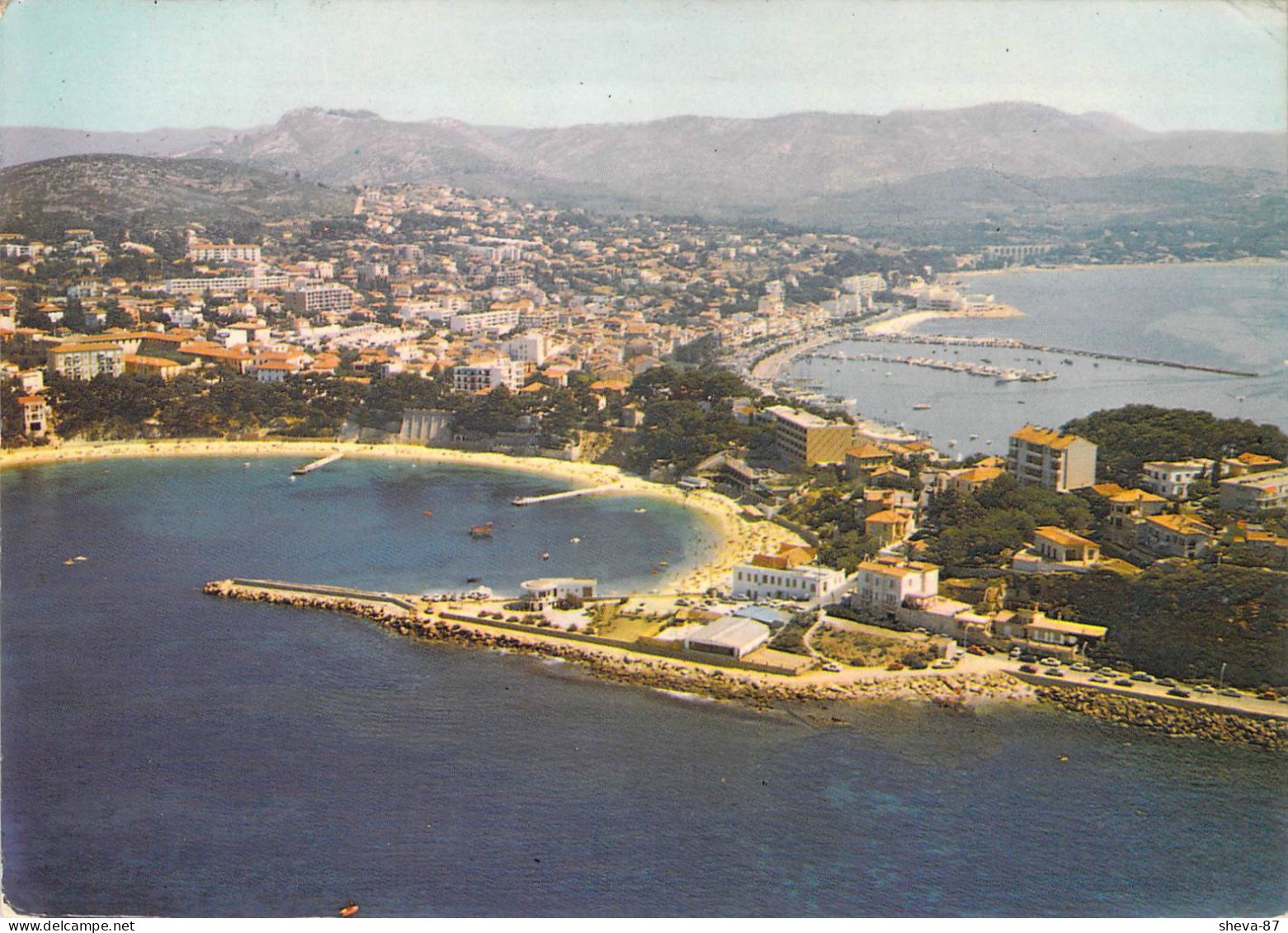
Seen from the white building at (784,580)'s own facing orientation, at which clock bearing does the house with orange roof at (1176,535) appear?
The house with orange roof is roughly at 9 o'clock from the white building.

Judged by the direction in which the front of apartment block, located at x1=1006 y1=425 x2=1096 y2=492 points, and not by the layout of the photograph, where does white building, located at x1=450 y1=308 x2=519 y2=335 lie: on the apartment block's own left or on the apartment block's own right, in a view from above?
on the apartment block's own right

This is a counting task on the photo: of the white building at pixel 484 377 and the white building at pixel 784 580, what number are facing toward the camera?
2

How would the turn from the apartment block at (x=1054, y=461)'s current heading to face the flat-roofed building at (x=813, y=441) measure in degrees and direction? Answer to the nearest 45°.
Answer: approximately 90° to its right

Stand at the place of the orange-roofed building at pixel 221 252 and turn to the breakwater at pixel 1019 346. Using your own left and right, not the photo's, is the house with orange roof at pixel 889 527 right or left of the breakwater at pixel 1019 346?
right

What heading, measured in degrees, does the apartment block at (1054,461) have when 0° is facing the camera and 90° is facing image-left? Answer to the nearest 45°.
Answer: approximately 45°

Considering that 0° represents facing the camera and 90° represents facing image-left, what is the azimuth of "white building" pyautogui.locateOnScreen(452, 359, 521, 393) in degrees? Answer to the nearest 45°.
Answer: approximately 0°

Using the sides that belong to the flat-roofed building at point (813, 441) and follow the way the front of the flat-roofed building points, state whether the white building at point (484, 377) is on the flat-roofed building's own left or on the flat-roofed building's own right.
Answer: on the flat-roofed building's own right

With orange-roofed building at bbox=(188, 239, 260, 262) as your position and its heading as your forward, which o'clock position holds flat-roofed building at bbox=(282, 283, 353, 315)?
flat-roofed building at bbox=(282, 283, 353, 315) is roughly at 11 o'clock from orange-roofed building at bbox=(188, 239, 260, 262).

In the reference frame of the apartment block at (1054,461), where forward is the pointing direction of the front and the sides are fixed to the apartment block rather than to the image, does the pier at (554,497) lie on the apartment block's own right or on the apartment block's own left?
on the apartment block's own right

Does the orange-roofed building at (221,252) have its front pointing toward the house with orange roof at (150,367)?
yes
